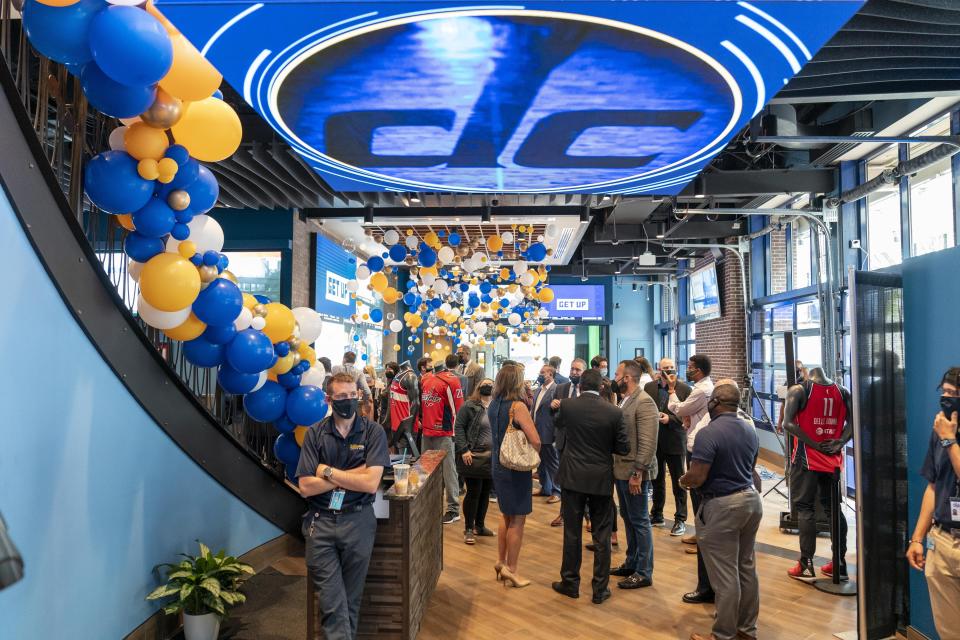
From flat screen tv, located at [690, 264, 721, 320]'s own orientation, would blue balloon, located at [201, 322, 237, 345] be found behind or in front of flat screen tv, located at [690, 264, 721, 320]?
in front

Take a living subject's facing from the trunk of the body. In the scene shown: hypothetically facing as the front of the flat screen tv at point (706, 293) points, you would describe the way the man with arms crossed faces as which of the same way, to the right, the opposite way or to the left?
to the left

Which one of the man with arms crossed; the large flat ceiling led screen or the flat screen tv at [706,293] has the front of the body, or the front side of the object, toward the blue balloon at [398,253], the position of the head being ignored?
the flat screen tv

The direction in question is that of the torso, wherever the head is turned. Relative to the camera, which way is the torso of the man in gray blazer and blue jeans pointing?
to the viewer's left

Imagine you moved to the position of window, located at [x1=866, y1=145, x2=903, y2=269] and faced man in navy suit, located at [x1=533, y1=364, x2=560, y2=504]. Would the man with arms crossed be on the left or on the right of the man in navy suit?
left

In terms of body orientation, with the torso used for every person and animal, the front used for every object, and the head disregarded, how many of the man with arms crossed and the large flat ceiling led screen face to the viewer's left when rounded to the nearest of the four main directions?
0

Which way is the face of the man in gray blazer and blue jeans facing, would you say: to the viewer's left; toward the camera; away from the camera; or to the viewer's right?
to the viewer's left

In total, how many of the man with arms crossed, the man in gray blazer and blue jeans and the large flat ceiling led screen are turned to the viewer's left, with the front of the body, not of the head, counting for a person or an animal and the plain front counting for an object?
1

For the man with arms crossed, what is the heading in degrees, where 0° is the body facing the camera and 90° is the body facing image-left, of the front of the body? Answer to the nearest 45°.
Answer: approximately 0°

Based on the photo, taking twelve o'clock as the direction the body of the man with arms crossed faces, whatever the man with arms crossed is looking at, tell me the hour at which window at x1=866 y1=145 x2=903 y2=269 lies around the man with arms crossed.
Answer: The window is roughly at 8 o'clock from the man with arms crossed.

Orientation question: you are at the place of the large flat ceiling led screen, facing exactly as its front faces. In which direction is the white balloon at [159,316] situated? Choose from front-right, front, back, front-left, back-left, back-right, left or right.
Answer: right

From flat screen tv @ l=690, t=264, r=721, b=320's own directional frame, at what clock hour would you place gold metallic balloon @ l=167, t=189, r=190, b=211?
The gold metallic balloon is roughly at 11 o'clock from the flat screen tv.

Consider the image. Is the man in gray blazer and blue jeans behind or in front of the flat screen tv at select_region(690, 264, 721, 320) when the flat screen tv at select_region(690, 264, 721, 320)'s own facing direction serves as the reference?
in front
